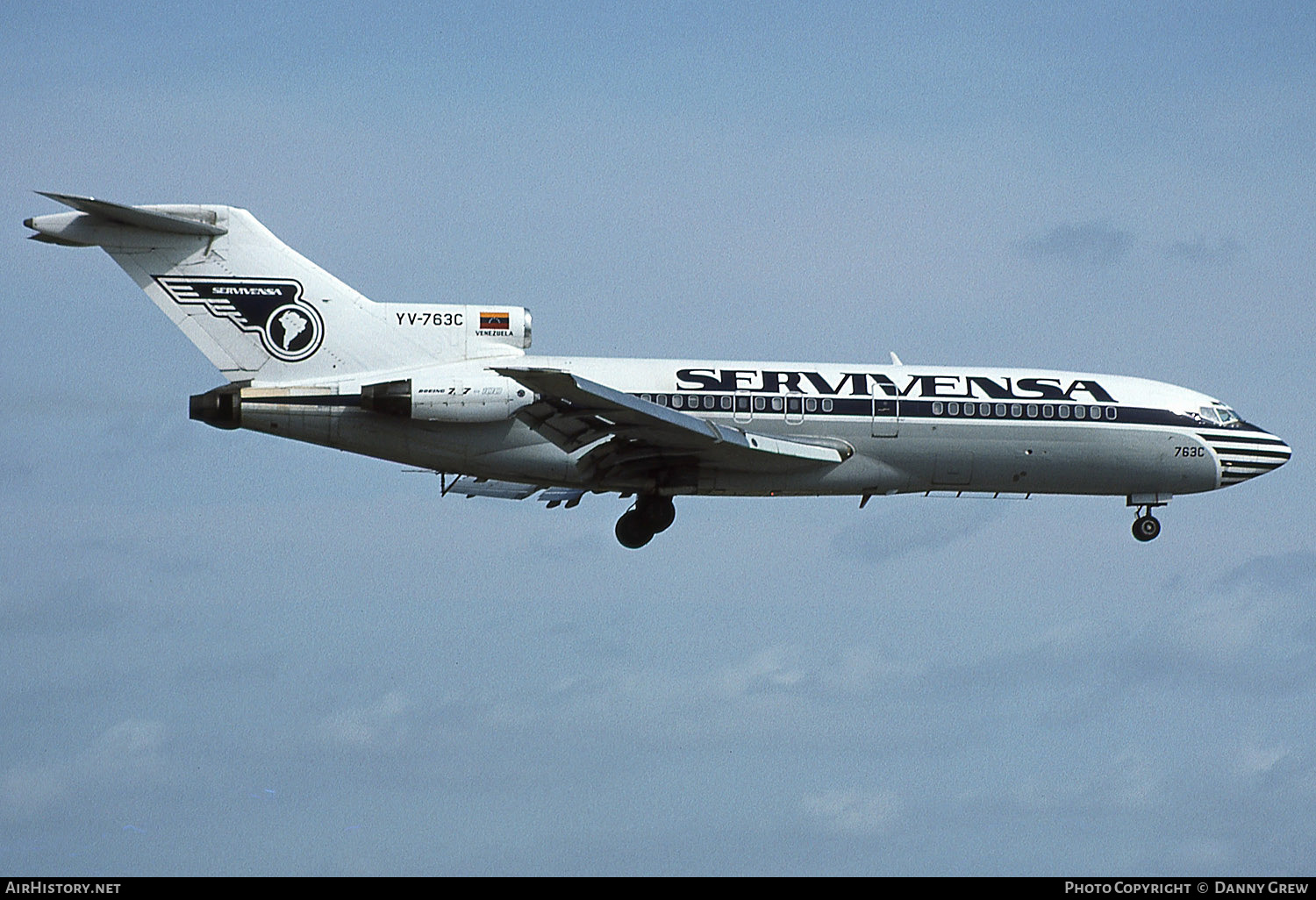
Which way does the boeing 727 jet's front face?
to the viewer's right
